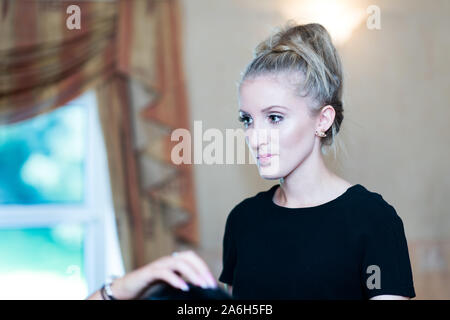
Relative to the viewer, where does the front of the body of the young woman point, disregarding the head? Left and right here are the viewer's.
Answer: facing the viewer and to the left of the viewer

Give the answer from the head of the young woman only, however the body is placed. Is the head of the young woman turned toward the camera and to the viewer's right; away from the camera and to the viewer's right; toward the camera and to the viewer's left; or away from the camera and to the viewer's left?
toward the camera and to the viewer's left

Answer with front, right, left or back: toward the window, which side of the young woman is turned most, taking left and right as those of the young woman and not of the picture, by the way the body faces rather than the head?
right
